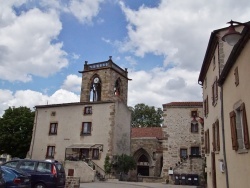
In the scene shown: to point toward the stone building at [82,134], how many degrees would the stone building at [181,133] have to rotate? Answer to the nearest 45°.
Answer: approximately 90° to its right

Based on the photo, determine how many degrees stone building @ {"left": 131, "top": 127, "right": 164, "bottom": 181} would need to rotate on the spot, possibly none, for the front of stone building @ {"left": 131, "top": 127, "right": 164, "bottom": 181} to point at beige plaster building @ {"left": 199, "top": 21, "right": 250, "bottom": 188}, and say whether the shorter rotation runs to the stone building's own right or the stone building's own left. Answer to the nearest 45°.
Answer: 0° — it already faces it

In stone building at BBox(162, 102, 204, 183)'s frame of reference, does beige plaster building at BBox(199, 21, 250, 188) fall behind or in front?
in front

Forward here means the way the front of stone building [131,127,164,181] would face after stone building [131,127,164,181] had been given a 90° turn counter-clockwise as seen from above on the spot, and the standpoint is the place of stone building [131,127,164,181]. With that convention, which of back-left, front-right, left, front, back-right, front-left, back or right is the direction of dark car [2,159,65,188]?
right

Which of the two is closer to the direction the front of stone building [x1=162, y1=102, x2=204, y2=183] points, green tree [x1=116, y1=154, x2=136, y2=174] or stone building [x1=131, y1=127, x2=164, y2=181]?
the green tree

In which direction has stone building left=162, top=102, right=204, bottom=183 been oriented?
toward the camera

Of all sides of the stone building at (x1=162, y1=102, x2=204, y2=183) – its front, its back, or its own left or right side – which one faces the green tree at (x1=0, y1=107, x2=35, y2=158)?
right

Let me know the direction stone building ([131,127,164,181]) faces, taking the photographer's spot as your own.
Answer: facing the viewer

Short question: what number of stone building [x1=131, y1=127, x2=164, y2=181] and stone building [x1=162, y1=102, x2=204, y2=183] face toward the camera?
2

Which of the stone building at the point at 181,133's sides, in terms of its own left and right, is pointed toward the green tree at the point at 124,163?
right

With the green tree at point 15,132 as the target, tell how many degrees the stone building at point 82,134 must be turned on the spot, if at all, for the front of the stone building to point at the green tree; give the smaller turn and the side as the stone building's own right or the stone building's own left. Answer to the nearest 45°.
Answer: approximately 90° to the stone building's own right
